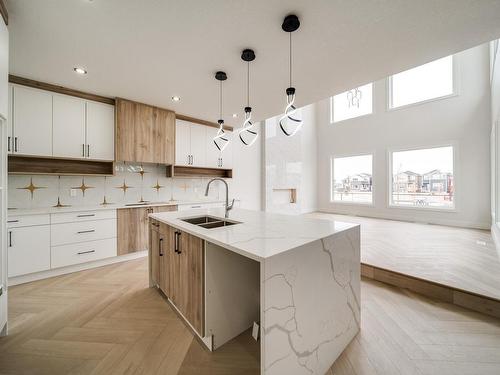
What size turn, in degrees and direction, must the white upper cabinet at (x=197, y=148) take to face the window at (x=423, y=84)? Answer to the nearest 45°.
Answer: approximately 45° to its left

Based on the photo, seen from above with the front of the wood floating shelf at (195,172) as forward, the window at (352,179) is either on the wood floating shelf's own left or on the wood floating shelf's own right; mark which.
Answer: on the wood floating shelf's own left

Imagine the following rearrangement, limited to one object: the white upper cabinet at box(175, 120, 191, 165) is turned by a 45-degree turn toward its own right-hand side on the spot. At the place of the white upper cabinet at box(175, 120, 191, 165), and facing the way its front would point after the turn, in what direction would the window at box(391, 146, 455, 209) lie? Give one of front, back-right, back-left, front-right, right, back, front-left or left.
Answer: left

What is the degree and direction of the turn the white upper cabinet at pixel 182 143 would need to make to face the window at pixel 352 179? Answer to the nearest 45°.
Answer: approximately 45° to its left

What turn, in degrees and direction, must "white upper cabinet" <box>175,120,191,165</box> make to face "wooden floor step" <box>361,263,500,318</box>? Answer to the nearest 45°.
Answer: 0° — it already faces it

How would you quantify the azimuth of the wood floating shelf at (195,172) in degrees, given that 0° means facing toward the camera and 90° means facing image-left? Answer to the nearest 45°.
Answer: approximately 315°

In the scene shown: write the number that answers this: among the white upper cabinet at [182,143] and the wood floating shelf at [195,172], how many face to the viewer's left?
0

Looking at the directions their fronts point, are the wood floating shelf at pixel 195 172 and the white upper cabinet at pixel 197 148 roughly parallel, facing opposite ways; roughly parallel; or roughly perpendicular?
roughly parallel

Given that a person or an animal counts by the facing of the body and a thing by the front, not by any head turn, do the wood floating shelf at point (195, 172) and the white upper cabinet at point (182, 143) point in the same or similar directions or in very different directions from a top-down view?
same or similar directions

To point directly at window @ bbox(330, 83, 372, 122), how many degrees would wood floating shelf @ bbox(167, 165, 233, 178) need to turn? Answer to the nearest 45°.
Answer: approximately 45° to its left

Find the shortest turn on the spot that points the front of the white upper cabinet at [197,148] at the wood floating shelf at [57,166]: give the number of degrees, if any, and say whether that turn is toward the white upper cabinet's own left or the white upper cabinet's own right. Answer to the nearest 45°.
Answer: approximately 90° to the white upper cabinet's own right

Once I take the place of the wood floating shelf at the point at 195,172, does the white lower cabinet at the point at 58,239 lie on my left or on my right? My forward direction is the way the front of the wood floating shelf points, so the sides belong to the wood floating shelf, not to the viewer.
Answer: on my right

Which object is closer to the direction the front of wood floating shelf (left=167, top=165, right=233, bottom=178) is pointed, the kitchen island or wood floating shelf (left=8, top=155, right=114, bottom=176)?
the kitchen island

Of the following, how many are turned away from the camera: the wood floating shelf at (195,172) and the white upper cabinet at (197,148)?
0
